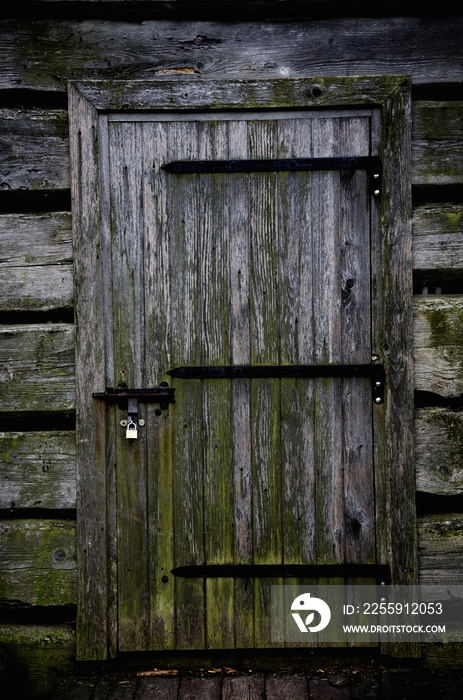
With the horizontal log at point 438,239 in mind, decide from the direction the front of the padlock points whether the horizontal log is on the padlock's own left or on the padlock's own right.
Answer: on the padlock's own left

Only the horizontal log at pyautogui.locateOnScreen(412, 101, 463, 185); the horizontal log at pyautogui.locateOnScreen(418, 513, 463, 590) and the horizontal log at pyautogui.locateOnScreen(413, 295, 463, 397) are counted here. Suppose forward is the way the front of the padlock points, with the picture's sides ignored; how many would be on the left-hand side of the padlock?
3

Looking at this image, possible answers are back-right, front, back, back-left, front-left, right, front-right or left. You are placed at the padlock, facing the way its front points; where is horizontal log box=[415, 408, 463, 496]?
left

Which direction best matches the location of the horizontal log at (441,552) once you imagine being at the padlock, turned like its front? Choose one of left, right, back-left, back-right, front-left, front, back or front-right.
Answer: left

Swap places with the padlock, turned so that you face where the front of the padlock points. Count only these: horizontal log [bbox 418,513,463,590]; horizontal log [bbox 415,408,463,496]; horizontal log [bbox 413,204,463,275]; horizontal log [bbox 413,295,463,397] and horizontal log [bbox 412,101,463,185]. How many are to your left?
5

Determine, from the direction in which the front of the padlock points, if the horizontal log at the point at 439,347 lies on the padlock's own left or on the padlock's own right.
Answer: on the padlock's own left

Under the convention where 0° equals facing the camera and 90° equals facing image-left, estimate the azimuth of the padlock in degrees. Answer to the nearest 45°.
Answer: approximately 0°

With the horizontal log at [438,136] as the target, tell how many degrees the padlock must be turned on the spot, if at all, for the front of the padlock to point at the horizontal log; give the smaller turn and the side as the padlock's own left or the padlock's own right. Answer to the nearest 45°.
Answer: approximately 90° to the padlock's own left
